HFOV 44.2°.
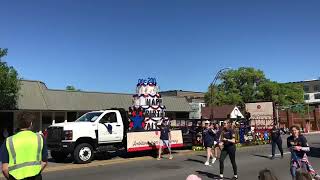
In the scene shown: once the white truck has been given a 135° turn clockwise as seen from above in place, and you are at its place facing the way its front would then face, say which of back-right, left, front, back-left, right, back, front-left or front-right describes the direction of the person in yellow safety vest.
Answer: back

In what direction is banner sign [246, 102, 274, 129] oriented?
toward the camera

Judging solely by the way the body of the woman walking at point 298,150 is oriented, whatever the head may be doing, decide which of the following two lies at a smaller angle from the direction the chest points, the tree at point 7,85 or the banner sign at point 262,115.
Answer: the tree

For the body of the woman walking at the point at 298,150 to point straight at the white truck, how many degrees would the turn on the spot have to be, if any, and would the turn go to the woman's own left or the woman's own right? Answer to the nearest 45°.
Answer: approximately 90° to the woman's own right

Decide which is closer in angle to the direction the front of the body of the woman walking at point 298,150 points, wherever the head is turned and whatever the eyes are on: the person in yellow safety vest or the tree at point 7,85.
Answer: the person in yellow safety vest

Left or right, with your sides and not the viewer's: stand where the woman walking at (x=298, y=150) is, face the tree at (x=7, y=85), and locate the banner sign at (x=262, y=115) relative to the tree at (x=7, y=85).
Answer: right

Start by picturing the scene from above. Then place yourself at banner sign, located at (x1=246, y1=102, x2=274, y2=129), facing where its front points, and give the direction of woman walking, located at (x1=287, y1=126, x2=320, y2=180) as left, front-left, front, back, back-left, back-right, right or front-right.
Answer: front

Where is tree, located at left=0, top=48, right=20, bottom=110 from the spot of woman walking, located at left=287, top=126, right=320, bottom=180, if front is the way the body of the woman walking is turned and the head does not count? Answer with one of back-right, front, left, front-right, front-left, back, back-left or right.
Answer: right

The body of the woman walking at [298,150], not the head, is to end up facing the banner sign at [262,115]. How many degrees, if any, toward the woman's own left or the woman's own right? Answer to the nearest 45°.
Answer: approximately 135° to the woman's own right

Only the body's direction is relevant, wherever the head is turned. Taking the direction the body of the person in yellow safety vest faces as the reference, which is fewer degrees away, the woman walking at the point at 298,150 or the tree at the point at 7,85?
the tree

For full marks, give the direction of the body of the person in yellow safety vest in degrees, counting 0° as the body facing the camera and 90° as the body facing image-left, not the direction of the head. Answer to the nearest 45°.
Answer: approximately 180°

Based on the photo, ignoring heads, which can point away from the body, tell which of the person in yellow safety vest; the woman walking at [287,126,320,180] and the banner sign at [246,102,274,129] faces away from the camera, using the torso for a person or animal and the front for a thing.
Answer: the person in yellow safety vest

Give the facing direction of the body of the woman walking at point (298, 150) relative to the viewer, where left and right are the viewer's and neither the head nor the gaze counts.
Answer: facing the viewer and to the left of the viewer
